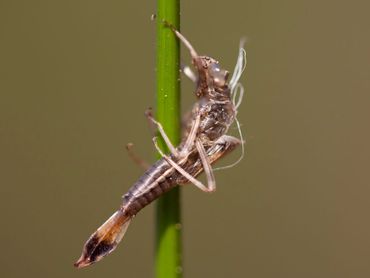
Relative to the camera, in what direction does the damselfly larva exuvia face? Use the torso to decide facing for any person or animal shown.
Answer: facing to the right of the viewer
